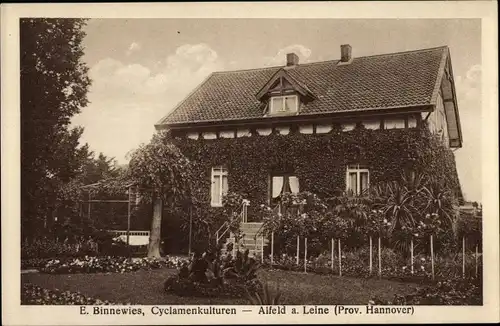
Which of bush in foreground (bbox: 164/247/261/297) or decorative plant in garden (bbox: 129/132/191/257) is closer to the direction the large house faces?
the bush in foreground

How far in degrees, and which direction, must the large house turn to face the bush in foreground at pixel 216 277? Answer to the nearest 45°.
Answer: approximately 45° to its right

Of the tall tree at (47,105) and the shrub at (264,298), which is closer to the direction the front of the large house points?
the shrub

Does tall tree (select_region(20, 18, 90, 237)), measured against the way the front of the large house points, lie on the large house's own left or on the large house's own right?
on the large house's own right

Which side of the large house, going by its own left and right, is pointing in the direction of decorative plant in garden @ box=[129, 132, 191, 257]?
right

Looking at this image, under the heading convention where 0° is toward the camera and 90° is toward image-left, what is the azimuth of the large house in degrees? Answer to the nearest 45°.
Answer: approximately 0°

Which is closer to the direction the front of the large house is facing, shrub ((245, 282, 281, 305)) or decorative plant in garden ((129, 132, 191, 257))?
the shrub
